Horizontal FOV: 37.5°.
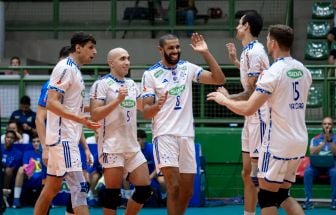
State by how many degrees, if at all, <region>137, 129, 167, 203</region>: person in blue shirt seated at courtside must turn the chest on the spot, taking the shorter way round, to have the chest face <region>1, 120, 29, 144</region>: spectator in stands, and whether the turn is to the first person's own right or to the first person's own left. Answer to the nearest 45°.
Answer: approximately 90° to the first person's own right

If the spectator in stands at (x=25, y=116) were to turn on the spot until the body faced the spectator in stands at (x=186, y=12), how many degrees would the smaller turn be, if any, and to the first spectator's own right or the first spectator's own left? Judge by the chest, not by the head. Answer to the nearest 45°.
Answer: approximately 135° to the first spectator's own left

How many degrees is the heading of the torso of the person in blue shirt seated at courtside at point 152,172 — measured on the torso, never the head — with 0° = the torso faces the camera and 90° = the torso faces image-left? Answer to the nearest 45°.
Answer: approximately 0°

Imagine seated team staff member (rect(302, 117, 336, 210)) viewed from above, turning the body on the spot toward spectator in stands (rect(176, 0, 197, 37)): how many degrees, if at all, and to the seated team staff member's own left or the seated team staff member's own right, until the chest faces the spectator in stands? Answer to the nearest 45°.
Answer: approximately 135° to the seated team staff member's own right

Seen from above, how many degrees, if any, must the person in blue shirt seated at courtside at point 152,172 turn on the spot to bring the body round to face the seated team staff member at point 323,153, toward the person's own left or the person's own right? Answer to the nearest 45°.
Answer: approximately 90° to the person's own left

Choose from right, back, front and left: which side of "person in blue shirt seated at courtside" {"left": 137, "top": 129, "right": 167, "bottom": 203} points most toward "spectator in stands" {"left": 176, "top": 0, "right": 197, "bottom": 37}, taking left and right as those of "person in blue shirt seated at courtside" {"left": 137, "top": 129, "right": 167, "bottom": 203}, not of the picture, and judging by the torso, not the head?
back
